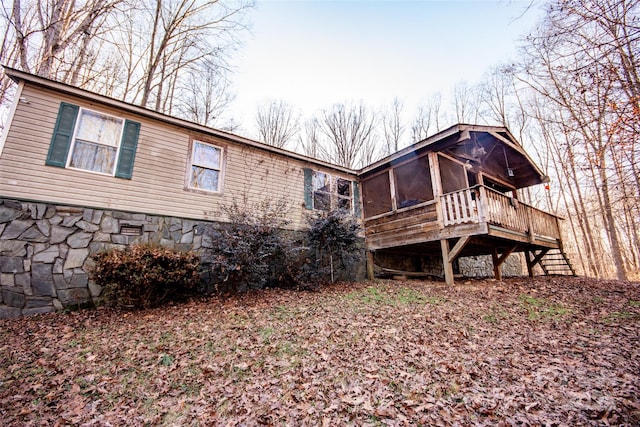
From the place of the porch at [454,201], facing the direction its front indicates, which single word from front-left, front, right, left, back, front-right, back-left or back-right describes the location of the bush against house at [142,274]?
right

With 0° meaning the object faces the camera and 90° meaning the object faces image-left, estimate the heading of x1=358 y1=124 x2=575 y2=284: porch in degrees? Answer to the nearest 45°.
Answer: approximately 315°

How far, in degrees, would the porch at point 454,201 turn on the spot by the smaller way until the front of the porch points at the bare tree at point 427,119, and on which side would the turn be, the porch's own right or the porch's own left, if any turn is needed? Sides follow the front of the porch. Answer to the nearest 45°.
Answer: approximately 135° to the porch's own left

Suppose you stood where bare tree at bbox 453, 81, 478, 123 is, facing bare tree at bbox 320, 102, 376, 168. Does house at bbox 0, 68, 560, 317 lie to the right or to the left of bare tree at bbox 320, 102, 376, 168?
left

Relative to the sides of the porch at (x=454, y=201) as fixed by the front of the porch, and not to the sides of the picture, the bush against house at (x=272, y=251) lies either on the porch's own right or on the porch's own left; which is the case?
on the porch's own right

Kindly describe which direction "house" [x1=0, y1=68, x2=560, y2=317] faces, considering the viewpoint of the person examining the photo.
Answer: facing the viewer and to the right of the viewer

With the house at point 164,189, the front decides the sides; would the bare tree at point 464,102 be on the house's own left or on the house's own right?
on the house's own left

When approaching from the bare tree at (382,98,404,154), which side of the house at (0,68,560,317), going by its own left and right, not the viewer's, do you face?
left

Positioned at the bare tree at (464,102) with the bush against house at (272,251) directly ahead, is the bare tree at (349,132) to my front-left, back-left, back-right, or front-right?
front-right

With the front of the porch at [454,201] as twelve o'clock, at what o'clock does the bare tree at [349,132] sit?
The bare tree is roughly at 6 o'clock from the porch.
